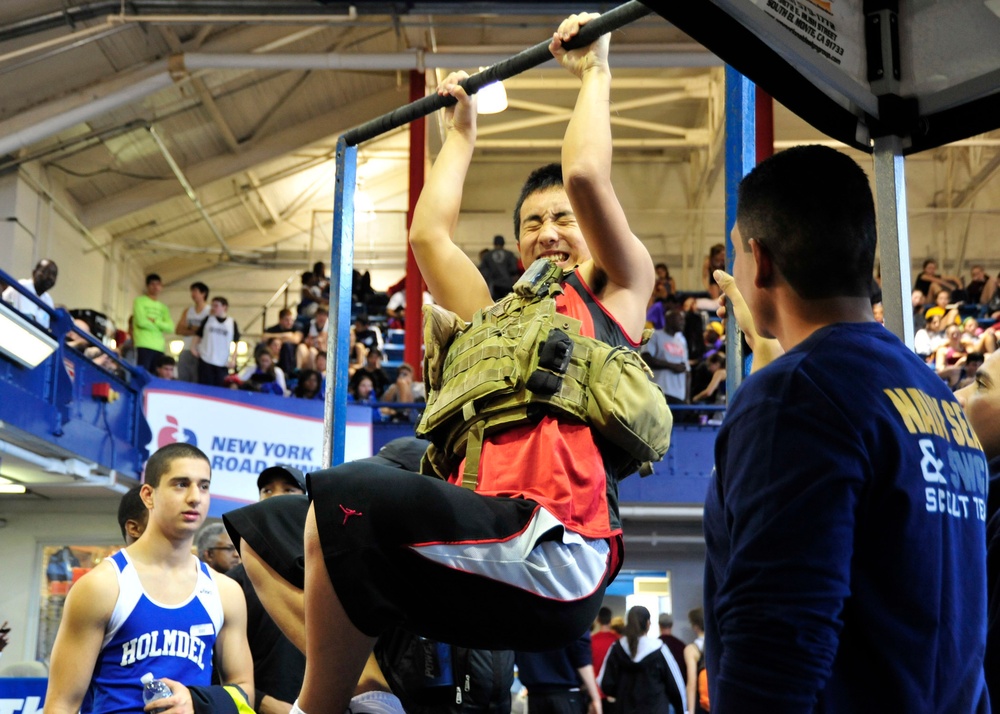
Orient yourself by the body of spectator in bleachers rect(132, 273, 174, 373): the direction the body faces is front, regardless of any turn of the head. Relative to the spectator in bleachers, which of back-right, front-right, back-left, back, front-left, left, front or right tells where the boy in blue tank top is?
front-right

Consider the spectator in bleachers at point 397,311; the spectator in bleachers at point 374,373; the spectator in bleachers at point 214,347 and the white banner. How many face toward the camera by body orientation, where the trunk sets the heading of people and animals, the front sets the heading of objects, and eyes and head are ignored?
4

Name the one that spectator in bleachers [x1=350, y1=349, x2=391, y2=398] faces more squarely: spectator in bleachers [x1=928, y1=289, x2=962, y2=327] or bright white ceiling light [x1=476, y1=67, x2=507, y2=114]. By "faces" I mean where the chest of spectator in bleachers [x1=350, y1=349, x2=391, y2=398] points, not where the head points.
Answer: the bright white ceiling light

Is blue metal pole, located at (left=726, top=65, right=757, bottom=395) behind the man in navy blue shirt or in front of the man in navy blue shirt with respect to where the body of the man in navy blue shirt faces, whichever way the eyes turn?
in front

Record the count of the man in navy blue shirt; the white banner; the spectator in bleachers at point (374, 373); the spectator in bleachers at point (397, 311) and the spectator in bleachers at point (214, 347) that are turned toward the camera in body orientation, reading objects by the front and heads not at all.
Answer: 4

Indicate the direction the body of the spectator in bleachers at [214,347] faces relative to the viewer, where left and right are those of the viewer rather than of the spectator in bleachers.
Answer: facing the viewer

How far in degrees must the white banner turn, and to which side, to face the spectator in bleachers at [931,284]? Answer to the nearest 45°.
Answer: approximately 90° to its left

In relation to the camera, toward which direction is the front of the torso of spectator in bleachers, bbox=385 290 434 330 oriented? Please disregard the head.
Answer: toward the camera

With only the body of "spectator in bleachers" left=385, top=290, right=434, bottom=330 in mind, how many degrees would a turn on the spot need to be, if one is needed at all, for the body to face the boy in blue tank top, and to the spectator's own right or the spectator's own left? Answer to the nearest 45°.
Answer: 0° — they already face them

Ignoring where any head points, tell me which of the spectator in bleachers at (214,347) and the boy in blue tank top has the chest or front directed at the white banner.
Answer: the spectator in bleachers
